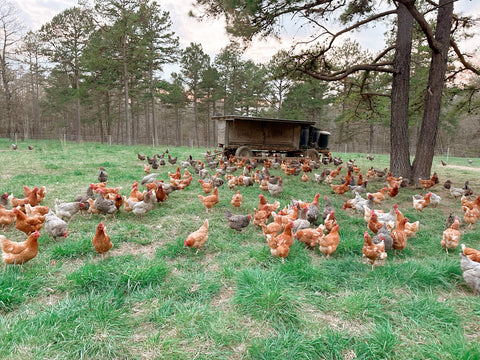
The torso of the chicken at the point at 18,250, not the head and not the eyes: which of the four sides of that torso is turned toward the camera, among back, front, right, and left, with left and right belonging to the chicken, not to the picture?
right

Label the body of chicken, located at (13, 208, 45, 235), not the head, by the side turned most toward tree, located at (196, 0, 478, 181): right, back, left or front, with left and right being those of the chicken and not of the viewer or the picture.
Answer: back

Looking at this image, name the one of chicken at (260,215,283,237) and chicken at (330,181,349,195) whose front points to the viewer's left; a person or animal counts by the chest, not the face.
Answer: chicken at (260,215,283,237)

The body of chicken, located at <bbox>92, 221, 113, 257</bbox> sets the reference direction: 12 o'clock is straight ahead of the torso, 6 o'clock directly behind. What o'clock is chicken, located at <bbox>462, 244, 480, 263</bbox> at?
chicken, located at <bbox>462, 244, 480, 263</bbox> is roughly at 10 o'clock from chicken, located at <bbox>92, 221, 113, 257</bbox>.

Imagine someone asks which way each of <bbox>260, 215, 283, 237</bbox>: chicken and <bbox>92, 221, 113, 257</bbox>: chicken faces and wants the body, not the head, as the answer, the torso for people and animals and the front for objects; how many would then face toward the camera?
1

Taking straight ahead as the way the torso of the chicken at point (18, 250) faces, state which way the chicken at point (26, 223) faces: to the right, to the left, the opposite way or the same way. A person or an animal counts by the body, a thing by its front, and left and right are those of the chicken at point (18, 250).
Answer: the opposite way

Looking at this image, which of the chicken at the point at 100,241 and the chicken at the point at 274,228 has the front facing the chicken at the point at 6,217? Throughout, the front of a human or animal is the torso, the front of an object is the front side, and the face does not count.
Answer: the chicken at the point at 274,228
